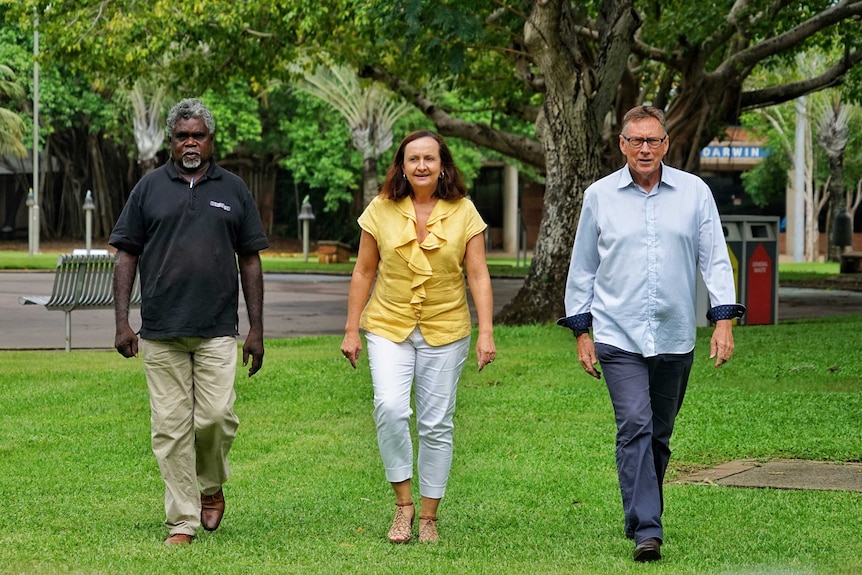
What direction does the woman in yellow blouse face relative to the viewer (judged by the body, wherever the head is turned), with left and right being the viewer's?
facing the viewer

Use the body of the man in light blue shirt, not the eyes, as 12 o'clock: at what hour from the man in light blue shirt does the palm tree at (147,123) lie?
The palm tree is roughly at 5 o'clock from the man in light blue shirt.

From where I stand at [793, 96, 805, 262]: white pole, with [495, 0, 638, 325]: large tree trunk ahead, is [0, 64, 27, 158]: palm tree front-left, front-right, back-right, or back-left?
front-right

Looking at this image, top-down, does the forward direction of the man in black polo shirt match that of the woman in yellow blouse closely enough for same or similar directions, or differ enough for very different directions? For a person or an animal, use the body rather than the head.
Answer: same or similar directions

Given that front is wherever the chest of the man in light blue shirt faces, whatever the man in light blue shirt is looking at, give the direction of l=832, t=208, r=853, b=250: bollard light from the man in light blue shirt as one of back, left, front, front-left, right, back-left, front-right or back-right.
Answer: back

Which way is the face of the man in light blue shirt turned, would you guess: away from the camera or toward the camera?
toward the camera

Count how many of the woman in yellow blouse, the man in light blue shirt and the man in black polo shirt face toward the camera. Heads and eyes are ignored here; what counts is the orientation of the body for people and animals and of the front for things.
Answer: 3

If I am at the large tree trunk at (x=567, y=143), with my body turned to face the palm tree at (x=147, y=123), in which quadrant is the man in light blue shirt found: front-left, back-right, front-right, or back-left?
back-left

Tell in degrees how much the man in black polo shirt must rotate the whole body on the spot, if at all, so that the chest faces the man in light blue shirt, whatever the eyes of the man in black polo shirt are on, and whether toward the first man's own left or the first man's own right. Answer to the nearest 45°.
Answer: approximately 90° to the first man's own left

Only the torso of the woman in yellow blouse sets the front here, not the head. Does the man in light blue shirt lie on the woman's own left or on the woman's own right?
on the woman's own left

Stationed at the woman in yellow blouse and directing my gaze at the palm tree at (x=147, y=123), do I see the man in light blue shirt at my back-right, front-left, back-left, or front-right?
back-right

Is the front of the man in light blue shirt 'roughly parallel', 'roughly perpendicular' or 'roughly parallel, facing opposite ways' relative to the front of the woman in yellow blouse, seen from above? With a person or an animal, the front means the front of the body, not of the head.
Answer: roughly parallel

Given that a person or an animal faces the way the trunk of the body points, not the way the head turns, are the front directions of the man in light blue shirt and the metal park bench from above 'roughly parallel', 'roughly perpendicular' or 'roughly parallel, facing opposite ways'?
roughly perpendicular

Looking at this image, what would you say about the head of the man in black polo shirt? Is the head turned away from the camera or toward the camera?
toward the camera

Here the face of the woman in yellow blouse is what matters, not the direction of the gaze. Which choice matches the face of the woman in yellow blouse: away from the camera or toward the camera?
toward the camera
